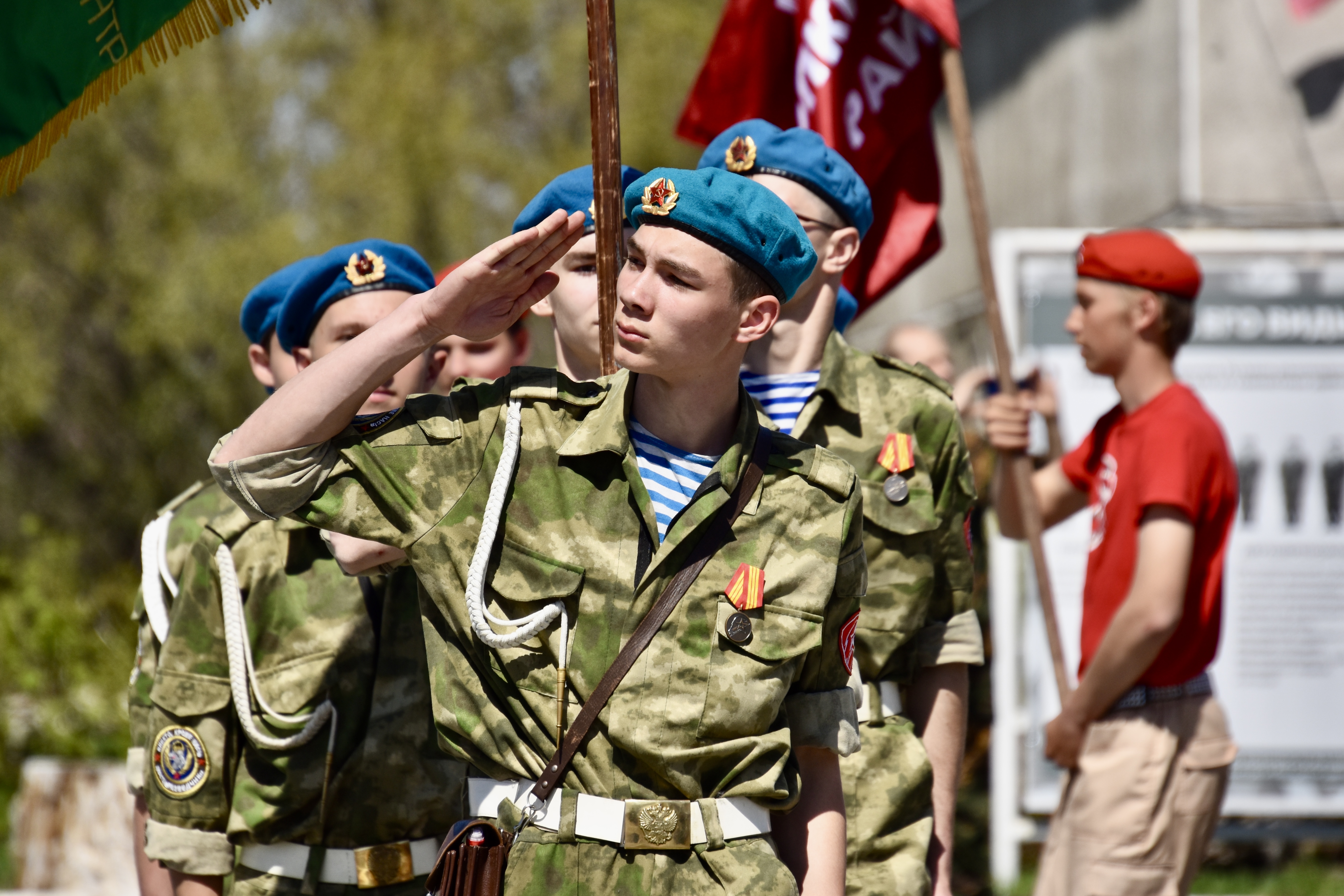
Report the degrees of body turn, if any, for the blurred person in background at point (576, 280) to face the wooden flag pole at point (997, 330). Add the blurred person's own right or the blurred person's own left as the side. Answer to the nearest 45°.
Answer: approximately 90° to the blurred person's own left

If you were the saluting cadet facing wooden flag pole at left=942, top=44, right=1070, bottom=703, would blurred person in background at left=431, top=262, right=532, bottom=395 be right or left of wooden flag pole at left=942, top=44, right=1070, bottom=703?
left

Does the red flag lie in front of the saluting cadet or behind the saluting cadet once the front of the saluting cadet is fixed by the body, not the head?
behind

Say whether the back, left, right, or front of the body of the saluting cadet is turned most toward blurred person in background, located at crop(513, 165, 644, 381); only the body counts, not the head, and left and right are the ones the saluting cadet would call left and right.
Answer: back

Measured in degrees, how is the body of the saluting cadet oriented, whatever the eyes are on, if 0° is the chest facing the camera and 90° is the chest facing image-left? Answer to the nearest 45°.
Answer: approximately 0°

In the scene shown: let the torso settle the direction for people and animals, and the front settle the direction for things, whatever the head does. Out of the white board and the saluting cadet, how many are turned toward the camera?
2

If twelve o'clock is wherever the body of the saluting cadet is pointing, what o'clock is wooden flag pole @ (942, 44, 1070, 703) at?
The wooden flag pole is roughly at 7 o'clock from the saluting cadet.
